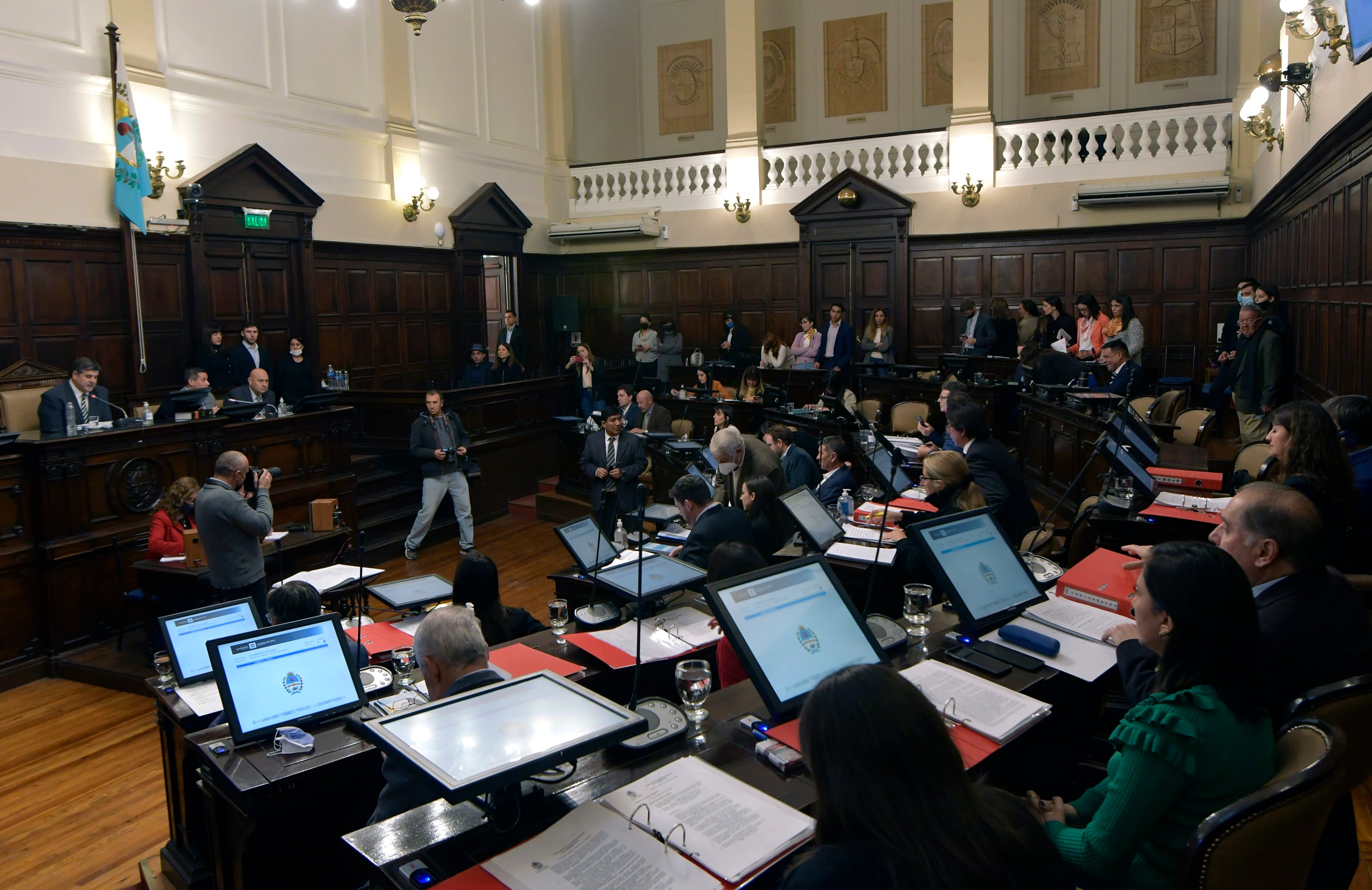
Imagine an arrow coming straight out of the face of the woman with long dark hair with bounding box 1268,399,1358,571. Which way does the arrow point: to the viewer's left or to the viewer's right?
to the viewer's left

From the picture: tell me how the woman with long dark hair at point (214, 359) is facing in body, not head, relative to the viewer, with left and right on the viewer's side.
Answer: facing the viewer and to the right of the viewer

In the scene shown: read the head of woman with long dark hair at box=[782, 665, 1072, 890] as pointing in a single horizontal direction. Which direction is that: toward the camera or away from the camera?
away from the camera

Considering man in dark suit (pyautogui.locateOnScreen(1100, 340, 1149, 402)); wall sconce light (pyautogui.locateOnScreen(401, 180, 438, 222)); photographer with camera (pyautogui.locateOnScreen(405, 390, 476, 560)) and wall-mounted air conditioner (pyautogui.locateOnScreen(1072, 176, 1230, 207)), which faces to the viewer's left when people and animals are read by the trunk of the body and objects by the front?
the man in dark suit

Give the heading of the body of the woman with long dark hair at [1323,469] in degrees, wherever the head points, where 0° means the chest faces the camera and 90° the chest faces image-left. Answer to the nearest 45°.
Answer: approximately 90°

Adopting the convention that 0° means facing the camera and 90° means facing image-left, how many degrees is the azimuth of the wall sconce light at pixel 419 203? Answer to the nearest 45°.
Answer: approximately 315°

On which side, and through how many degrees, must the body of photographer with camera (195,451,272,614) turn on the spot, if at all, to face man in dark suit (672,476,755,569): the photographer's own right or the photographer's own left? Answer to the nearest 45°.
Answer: approximately 90° to the photographer's own right

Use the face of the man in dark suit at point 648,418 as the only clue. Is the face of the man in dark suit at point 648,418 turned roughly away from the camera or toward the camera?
toward the camera

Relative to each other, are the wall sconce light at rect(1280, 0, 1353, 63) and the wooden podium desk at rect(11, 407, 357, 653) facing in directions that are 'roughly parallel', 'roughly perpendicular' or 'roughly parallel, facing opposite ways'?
roughly parallel, facing opposite ways

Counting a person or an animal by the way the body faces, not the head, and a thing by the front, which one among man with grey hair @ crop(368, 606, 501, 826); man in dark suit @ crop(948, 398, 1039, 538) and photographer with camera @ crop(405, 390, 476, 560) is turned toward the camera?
the photographer with camera

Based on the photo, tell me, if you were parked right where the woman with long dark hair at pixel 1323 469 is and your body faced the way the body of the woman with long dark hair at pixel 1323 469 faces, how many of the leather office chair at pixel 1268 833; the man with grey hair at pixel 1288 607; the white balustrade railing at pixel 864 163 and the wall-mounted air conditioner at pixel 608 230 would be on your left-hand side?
2

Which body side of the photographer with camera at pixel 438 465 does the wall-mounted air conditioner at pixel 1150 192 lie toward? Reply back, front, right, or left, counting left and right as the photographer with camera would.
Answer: left
